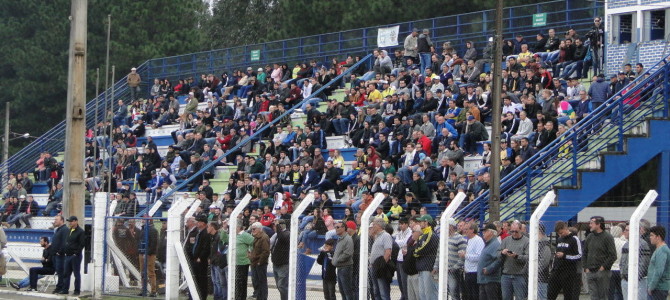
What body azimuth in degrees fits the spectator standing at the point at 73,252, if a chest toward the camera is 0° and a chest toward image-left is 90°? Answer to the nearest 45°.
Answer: approximately 45°

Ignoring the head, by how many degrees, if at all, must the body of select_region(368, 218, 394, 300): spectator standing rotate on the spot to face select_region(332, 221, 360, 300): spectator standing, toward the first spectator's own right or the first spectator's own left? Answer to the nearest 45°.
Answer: approximately 45° to the first spectator's own right

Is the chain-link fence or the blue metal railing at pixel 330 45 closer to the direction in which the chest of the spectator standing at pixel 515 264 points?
the chain-link fence

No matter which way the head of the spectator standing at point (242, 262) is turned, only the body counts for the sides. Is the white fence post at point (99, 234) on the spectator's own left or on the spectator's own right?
on the spectator's own right

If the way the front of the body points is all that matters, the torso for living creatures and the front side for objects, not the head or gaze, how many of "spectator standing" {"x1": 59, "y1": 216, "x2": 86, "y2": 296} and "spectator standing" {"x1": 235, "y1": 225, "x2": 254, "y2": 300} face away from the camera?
0

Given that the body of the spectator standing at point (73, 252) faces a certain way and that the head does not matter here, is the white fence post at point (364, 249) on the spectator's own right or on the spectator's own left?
on the spectator's own left

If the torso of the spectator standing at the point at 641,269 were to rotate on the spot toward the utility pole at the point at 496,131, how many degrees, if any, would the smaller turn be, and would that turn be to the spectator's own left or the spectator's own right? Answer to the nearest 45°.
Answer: approximately 90° to the spectator's own right

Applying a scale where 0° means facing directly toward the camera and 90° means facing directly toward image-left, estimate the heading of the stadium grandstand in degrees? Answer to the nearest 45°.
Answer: approximately 45°

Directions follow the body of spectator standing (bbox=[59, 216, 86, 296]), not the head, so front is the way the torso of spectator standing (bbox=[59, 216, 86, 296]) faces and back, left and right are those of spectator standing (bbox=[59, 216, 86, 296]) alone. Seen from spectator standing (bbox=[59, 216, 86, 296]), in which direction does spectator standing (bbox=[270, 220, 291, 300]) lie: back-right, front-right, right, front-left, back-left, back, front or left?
left

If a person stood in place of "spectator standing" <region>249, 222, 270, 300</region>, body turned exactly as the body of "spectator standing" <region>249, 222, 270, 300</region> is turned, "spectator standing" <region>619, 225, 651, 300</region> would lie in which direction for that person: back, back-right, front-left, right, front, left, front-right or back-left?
left

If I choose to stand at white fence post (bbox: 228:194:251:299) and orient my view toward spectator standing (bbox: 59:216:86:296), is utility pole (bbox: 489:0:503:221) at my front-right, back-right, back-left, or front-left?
back-right

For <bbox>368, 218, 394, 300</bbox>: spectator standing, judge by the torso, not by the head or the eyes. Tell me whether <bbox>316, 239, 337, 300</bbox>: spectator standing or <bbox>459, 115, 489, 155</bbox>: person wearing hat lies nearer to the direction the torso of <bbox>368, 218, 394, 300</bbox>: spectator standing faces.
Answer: the spectator standing

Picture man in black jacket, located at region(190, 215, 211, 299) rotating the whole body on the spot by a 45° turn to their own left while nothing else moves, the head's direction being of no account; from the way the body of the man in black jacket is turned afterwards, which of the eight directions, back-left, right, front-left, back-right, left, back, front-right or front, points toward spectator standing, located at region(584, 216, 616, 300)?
front-left
